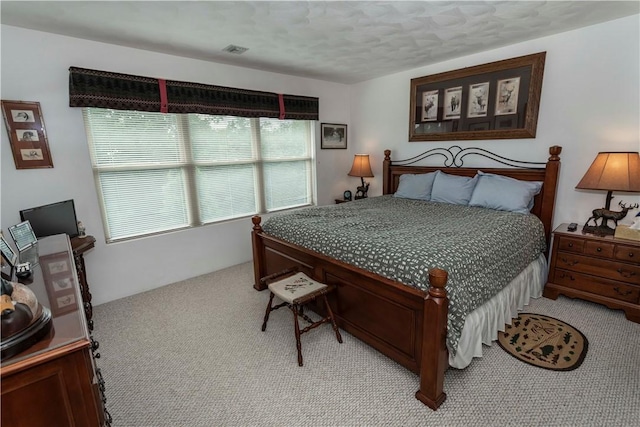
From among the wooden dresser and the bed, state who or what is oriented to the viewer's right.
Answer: the wooden dresser

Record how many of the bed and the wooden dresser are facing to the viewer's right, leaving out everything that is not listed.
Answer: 1

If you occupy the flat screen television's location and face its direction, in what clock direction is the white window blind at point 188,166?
The white window blind is roughly at 10 o'clock from the flat screen television.

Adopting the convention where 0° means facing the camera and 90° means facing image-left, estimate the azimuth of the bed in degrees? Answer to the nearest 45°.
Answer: approximately 45°

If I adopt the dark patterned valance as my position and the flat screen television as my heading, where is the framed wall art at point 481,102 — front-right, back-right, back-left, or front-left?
back-left

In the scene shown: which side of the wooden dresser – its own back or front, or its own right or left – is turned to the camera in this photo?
right

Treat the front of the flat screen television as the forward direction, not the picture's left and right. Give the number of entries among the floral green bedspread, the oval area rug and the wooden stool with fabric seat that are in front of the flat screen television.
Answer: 3

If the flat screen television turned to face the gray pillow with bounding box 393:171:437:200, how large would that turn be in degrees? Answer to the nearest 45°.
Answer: approximately 45° to its left

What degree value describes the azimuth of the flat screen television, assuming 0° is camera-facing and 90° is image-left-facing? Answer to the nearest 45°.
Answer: approximately 315°
